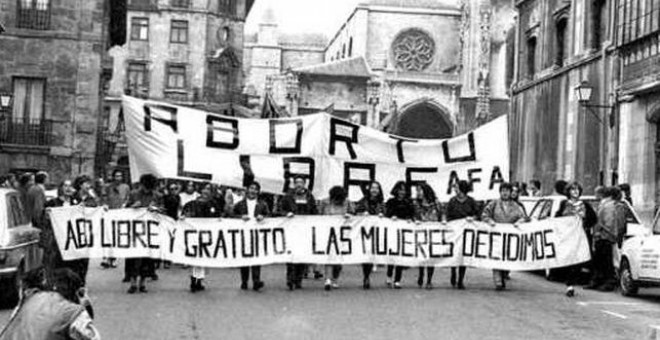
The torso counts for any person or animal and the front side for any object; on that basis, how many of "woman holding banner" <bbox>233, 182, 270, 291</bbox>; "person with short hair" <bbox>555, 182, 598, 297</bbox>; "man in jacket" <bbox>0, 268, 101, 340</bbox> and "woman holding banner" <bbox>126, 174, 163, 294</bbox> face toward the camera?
3

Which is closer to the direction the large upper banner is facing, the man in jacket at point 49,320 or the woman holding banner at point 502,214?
the man in jacket

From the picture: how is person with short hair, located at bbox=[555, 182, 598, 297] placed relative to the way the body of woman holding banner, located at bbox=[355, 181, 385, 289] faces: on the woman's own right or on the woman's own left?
on the woman's own left

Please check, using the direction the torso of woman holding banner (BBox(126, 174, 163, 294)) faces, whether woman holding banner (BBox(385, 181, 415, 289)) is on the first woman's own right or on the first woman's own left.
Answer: on the first woman's own left

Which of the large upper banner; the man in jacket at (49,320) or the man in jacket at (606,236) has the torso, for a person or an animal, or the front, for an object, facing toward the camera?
the large upper banner

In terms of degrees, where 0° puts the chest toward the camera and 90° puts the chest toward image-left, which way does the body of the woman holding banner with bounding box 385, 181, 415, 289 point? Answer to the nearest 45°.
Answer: approximately 0°

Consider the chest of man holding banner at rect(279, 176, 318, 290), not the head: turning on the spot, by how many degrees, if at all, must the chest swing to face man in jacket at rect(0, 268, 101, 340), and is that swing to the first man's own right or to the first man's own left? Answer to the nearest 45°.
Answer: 0° — they already face them
